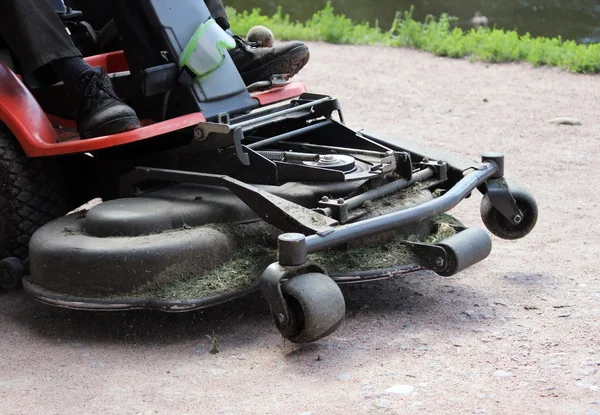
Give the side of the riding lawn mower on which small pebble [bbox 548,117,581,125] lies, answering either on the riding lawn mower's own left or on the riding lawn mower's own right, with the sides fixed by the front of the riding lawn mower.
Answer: on the riding lawn mower's own left

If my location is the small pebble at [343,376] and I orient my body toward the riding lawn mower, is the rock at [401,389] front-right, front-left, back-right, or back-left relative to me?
back-right

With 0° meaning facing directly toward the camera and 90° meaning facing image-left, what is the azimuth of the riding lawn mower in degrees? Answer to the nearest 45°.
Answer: approximately 315°

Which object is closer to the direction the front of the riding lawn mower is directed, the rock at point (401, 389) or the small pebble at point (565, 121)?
the rock

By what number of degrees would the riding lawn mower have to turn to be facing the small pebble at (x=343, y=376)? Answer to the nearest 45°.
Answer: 0° — it already faces it

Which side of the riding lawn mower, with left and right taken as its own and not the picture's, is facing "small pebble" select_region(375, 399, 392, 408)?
front

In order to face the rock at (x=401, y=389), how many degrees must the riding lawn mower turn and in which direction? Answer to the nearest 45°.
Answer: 0° — it already faces it
